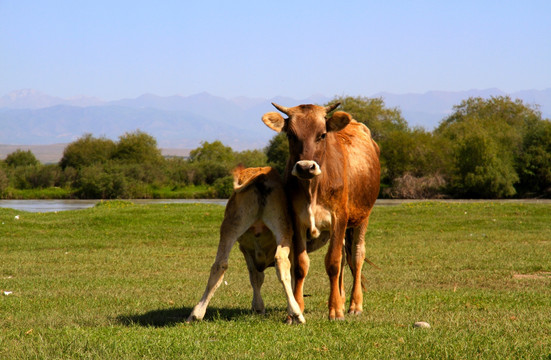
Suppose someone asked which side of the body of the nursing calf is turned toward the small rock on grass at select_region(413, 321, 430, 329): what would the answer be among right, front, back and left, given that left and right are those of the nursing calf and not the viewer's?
right

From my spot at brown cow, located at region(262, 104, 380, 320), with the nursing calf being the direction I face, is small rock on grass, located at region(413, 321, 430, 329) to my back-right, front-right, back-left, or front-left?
back-left

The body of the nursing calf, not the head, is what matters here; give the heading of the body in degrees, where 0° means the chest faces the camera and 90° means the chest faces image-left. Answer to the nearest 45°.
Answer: approximately 180°
